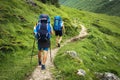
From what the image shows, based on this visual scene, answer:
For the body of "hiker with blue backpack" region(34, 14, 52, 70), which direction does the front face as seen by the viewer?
away from the camera
